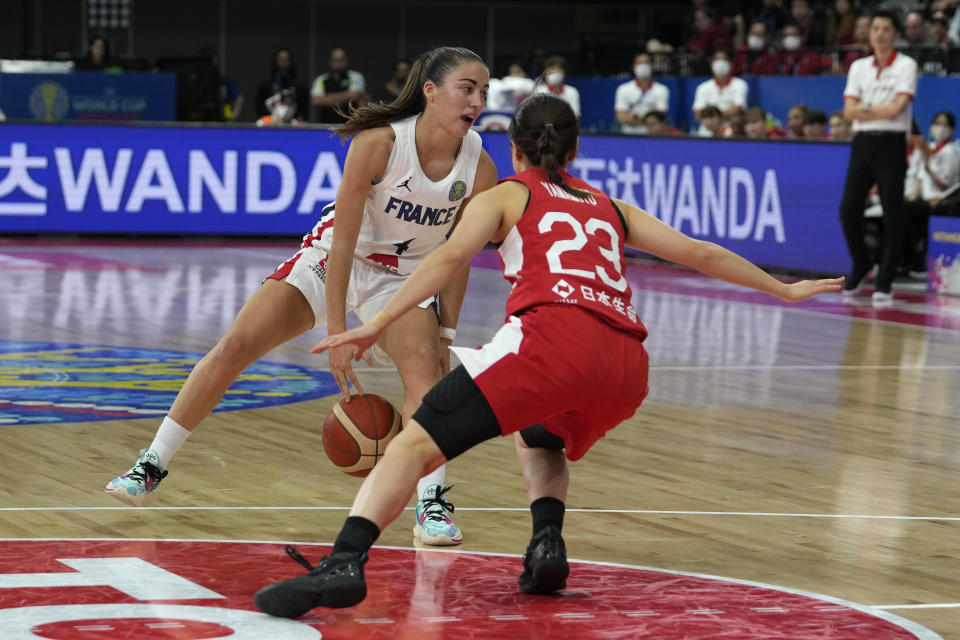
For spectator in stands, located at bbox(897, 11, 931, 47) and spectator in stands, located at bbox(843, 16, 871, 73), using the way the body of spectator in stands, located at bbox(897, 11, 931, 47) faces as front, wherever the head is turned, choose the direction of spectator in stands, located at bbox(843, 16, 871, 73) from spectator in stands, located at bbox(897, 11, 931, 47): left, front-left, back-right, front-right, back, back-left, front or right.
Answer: right

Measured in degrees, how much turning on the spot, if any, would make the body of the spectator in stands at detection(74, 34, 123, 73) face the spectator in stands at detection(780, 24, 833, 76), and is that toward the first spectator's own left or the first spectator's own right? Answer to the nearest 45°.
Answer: approximately 90° to the first spectator's own left

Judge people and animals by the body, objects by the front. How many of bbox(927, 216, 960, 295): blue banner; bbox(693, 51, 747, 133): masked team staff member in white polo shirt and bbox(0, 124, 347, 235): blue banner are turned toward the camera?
3

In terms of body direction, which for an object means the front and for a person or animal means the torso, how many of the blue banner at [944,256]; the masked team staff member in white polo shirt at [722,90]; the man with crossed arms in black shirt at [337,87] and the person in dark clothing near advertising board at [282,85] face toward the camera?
4

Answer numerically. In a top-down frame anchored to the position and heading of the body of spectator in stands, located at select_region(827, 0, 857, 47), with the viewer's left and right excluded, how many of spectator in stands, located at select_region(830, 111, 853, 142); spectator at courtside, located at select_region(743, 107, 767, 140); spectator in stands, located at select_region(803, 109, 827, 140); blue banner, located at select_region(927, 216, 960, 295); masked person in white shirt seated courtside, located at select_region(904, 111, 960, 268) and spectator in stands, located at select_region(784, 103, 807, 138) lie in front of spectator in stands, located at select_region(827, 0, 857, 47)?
6

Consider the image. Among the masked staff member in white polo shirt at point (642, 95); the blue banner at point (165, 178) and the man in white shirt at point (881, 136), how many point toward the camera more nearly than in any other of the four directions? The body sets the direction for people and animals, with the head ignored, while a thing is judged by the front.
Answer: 3

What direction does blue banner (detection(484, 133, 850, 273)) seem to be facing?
toward the camera

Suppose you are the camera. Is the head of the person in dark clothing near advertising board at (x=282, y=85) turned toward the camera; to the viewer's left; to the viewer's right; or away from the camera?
toward the camera

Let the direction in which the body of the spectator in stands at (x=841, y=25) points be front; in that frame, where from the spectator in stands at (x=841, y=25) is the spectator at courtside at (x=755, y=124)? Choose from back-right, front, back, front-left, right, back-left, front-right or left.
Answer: front

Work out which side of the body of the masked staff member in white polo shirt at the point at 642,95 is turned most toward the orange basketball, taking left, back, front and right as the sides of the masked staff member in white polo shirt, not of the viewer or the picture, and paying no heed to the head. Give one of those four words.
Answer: front

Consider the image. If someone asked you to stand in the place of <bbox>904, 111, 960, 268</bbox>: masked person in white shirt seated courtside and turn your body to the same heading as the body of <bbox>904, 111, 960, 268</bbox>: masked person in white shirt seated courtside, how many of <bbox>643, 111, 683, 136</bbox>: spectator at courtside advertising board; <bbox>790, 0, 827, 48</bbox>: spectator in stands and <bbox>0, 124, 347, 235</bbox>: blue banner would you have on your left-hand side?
0

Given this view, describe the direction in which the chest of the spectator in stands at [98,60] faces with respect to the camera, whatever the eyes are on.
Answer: toward the camera

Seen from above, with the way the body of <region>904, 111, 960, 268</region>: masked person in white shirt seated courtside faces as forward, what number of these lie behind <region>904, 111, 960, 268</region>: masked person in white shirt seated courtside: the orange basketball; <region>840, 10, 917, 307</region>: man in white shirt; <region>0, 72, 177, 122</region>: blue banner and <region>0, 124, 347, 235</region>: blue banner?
0

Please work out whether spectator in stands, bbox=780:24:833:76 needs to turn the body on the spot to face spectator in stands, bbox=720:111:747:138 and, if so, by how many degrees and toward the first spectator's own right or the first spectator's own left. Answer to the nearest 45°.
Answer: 0° — they already face them

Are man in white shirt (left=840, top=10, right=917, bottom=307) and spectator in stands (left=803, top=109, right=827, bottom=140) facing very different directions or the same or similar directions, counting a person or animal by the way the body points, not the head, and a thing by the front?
same or similar directions

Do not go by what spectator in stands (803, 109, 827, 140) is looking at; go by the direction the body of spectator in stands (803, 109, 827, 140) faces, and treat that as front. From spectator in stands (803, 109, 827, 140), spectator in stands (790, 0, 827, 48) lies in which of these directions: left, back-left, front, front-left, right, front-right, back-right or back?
back

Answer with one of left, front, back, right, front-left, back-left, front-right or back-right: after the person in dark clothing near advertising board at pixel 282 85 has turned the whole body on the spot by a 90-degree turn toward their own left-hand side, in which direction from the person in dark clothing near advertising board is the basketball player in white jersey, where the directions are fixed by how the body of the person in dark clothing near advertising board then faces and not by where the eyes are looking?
right

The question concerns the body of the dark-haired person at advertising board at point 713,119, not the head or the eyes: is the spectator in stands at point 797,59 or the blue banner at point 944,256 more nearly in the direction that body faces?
the blue banner

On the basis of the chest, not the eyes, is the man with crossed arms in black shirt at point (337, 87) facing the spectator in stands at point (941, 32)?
no

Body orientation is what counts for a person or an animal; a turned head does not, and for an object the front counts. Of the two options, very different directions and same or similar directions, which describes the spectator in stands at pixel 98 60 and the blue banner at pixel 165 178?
same or similar directions

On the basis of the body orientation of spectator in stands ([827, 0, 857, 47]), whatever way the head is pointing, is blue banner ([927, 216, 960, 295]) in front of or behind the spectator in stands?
in front

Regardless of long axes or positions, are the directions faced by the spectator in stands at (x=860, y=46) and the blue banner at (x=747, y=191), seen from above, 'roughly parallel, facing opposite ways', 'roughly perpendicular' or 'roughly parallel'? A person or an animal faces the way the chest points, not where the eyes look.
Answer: roughly parallel

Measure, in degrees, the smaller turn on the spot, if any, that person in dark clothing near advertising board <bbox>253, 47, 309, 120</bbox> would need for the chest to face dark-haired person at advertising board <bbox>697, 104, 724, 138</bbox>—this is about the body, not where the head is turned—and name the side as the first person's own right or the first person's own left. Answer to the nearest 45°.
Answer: approximately 45° to the first person's own left
